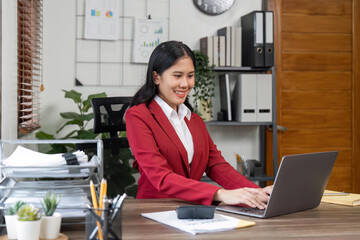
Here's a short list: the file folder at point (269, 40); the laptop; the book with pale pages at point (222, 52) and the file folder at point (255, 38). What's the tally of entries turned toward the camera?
3
